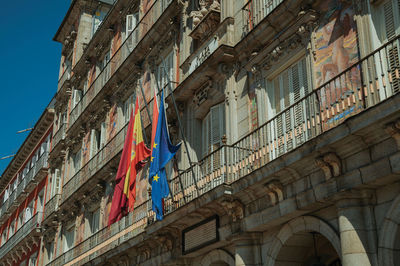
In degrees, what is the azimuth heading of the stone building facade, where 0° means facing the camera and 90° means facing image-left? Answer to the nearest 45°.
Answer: approximately 45°
